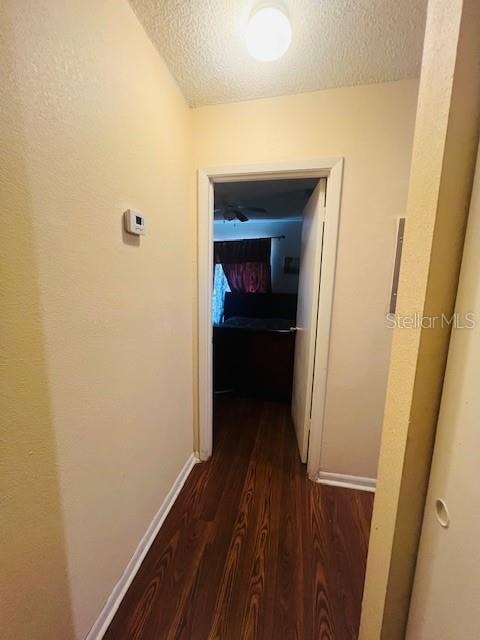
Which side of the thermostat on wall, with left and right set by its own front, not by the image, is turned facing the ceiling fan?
left

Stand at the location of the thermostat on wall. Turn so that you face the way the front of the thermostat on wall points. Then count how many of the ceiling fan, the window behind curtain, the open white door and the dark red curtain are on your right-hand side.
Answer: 0

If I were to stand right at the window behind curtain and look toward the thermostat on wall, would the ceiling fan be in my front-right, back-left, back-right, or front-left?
front-left

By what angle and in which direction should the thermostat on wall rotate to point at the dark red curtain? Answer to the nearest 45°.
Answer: approximately 90° to its left

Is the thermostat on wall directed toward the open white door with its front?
no

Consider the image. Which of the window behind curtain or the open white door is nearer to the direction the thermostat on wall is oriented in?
the open white door

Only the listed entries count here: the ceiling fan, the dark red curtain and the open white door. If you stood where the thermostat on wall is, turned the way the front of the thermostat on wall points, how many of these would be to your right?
0

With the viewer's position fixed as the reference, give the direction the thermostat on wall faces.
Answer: facing the viewer and to the right of the viewer

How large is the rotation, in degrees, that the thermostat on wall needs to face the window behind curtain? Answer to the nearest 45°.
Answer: approximately 90° to its left
